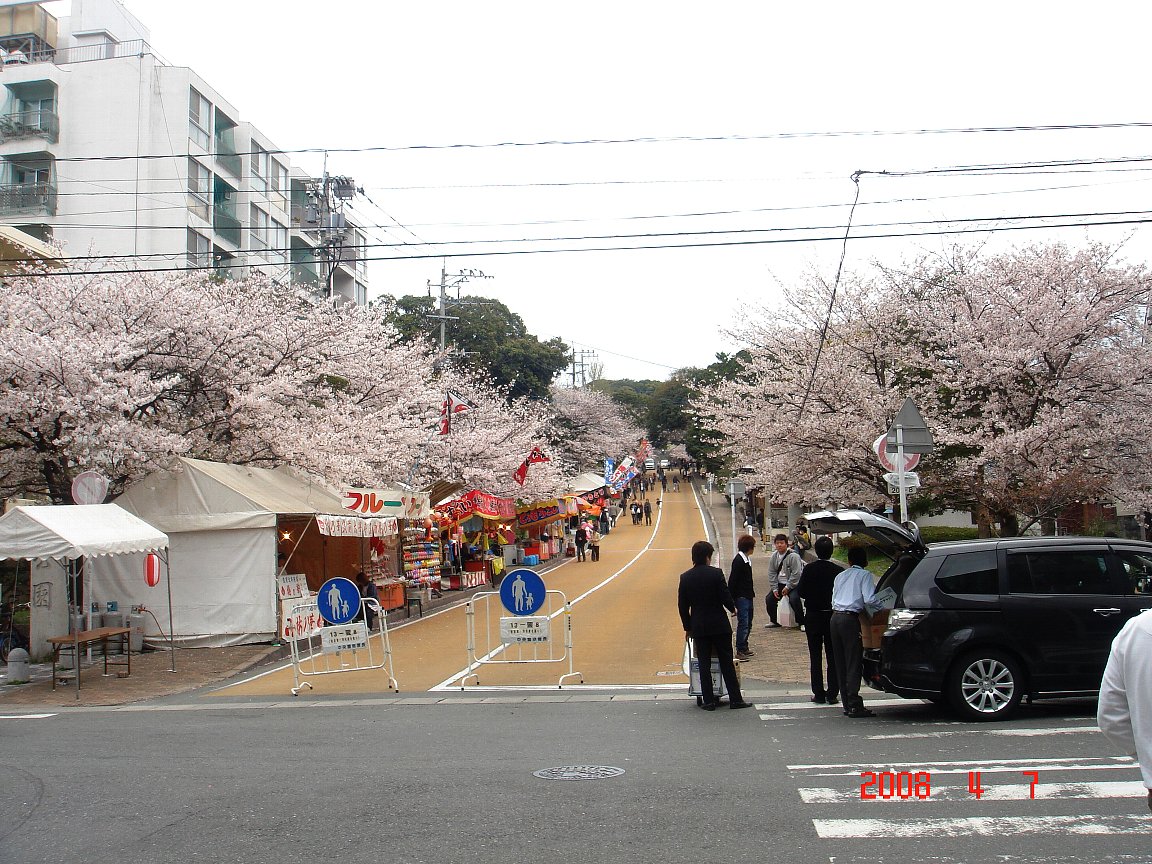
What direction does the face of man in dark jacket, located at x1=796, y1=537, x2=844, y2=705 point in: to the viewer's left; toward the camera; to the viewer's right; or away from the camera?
away from the camera

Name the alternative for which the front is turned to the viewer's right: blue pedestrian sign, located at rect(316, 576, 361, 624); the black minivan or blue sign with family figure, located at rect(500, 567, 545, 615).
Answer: the black minivan

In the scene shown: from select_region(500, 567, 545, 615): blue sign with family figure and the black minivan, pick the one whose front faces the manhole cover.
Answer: the blue sign with family figure

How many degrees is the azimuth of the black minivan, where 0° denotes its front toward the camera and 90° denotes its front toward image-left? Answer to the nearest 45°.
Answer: approximately 270°

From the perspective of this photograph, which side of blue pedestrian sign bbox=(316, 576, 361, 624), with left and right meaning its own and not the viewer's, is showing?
front

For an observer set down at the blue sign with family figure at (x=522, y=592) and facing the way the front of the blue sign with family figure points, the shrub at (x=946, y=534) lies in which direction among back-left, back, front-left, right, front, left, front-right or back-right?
back-left

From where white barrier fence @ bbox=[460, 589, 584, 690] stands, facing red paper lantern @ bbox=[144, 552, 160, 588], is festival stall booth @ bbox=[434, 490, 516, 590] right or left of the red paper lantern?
right

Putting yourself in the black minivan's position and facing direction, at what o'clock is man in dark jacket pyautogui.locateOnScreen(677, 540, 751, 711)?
The man in dark jacket is roughly at 6 o'clock from the black minivan.

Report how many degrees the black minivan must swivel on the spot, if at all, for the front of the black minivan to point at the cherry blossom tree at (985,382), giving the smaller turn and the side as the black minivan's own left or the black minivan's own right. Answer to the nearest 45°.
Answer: approximately 90° to the black minivan's own left
